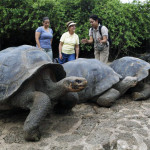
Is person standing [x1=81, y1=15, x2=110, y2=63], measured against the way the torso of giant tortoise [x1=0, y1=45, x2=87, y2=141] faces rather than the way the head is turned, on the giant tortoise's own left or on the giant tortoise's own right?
on the giant tortoise's own left

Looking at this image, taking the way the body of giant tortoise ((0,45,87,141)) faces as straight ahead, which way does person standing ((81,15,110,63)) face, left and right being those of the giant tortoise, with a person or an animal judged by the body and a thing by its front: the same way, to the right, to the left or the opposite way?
to the right

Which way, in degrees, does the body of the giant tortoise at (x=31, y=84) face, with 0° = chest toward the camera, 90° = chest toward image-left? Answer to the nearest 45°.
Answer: approximately 315°

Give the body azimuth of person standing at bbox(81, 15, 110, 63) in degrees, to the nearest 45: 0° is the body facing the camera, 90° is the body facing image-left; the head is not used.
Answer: approximately 45°

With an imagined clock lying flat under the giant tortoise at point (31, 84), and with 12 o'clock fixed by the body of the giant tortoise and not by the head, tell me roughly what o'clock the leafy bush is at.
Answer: The leafy bush is roughly at 8 o'clock from the giant tortoise.

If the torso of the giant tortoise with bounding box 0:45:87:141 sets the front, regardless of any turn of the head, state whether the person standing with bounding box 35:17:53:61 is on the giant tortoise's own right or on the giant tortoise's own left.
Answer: on the giant tortoise's own left

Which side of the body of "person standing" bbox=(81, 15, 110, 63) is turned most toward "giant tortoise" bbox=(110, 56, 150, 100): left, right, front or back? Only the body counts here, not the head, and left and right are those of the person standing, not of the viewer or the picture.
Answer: left

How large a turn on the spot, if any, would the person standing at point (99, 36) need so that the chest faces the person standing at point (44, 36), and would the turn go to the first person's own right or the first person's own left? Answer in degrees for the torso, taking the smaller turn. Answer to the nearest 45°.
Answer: approximately 45° to the first person's own right

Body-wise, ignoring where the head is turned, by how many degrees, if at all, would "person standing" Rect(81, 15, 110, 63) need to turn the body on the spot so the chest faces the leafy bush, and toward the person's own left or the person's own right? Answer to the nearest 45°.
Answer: approximately 135° to the person's own right

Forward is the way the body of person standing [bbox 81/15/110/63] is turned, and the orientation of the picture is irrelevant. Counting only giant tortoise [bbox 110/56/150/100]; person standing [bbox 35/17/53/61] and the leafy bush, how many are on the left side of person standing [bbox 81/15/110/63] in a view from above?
1

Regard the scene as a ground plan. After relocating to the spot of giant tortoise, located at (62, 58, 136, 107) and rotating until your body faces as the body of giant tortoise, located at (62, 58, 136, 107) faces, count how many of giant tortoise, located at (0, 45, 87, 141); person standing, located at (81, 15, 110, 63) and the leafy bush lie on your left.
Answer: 2
